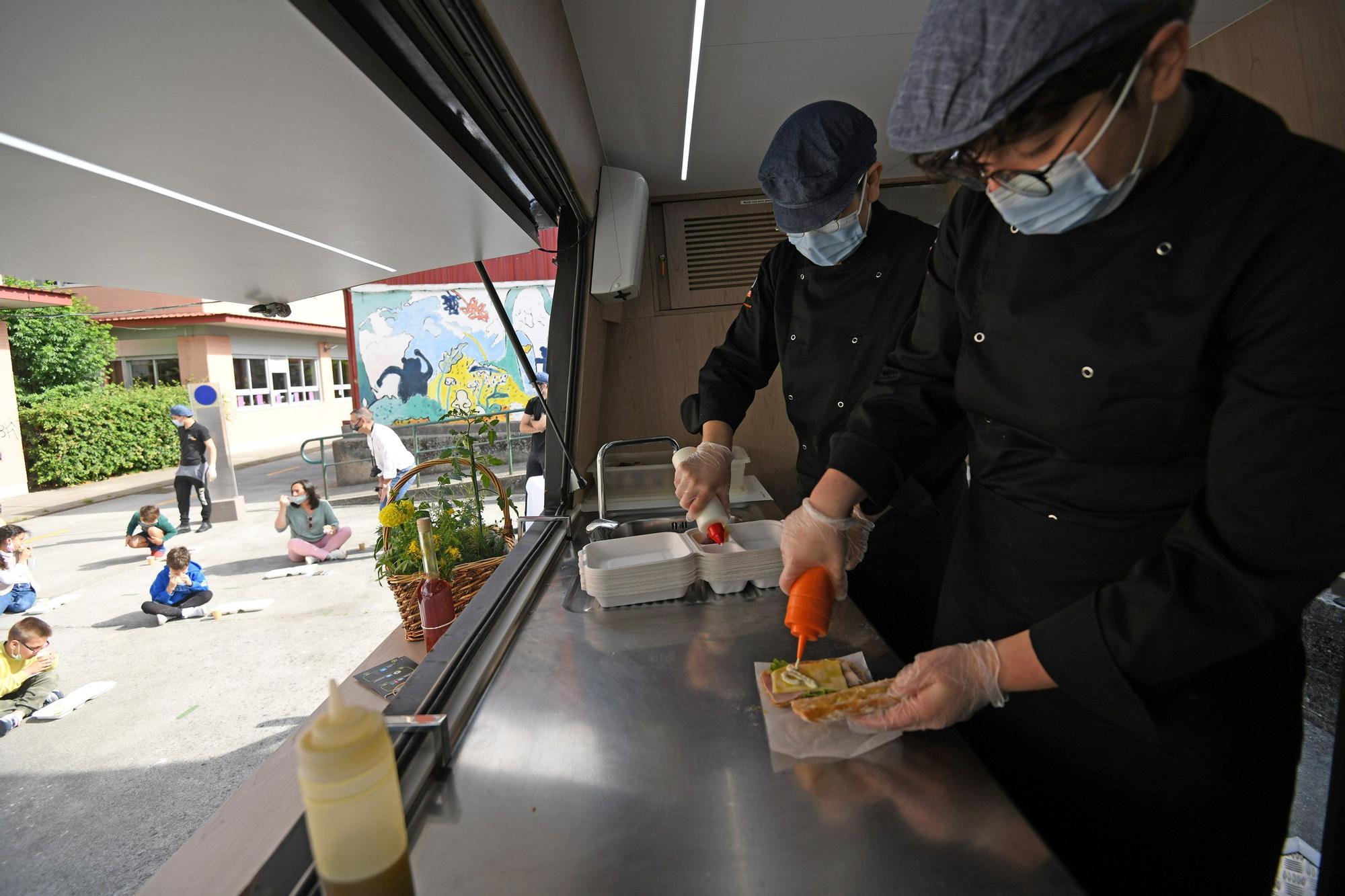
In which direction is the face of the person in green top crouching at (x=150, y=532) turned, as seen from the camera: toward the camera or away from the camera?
toward the camera

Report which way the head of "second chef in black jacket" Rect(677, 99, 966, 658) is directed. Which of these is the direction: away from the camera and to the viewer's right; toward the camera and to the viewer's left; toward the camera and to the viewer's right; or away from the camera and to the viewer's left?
toward the camera and to the viewer's left

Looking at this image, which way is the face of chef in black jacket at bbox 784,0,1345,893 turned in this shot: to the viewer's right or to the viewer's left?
to the viewer's left

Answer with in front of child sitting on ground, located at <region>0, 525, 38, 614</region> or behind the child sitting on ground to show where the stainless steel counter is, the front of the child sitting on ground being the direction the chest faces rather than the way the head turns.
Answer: in front

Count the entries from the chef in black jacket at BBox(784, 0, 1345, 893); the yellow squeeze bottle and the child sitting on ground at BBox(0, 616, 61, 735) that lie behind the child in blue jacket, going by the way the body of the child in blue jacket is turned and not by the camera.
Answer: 0

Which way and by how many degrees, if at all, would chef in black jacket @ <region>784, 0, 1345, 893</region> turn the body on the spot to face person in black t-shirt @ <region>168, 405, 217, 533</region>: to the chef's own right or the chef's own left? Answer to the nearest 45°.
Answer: approximately 45° to the chef's own right

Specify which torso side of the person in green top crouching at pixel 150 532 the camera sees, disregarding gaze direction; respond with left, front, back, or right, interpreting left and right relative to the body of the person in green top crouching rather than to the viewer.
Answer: front

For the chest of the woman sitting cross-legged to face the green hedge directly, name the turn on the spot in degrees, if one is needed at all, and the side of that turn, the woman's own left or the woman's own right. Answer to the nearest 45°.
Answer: approximately 135° to the woman's own right

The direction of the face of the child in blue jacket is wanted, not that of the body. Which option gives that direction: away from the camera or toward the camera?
toward the camera

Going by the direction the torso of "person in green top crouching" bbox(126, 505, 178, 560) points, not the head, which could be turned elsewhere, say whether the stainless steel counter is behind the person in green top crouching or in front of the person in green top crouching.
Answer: in front

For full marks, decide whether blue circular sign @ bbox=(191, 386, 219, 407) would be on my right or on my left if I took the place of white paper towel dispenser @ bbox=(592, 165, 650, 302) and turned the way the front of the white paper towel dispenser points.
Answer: on my left

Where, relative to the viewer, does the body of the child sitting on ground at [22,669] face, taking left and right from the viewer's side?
facing the viewer and to the right of the viewer

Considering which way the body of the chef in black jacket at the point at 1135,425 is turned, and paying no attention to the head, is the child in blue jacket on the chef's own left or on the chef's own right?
on the chef's own right

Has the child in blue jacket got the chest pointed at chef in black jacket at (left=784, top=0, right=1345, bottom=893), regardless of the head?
yes

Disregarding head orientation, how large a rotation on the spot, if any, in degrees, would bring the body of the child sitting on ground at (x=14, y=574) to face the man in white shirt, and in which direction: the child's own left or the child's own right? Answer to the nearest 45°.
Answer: approximately 45° to the child's own left
